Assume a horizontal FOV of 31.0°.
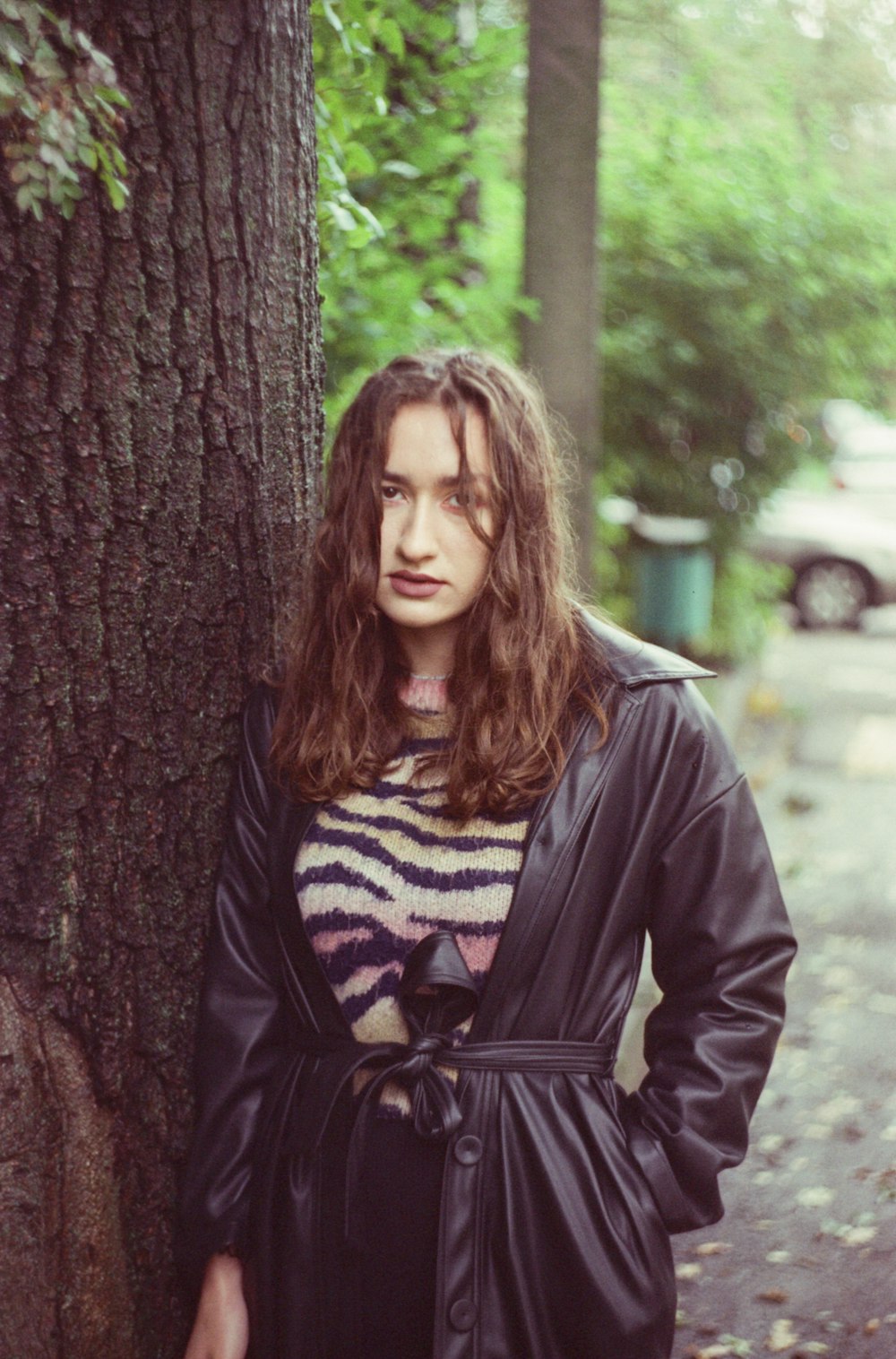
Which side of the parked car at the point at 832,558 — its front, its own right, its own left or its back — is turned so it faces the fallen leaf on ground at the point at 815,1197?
left

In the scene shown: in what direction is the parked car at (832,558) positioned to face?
to the viewer's left

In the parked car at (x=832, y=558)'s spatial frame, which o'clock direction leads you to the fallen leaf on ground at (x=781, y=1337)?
The fallen leaf on ground is roughly at 9 o'clock from the parked car.

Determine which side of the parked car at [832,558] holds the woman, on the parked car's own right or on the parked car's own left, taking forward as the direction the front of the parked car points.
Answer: on the parked car's own left

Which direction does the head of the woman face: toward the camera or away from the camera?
toward the camera

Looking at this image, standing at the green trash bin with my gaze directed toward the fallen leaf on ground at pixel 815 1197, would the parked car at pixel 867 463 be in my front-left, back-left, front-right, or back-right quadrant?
back-left

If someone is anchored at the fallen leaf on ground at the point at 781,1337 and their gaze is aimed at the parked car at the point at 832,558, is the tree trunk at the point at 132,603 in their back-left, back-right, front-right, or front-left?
back-left

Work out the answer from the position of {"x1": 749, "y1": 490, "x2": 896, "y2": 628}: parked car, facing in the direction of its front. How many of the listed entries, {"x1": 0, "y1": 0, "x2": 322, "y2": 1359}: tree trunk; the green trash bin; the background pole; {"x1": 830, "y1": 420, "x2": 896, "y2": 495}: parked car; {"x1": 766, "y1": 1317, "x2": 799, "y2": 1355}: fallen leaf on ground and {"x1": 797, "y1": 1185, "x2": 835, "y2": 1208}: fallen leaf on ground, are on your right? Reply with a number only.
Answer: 1

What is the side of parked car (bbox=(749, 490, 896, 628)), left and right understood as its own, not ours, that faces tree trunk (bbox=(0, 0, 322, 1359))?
left

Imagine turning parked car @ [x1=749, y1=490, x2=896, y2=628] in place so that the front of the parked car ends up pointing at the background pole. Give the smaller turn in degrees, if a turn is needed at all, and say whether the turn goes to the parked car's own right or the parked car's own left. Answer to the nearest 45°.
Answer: approximately 90° to the parked car's own left

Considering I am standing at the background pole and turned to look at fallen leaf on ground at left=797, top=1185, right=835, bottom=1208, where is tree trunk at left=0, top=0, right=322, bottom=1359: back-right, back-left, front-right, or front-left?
front-right

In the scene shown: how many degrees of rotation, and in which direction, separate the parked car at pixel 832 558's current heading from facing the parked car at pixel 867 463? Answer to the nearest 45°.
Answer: approximately 90° to its right

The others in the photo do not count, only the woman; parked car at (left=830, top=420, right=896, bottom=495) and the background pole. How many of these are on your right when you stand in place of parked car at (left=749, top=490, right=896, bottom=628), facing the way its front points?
1
